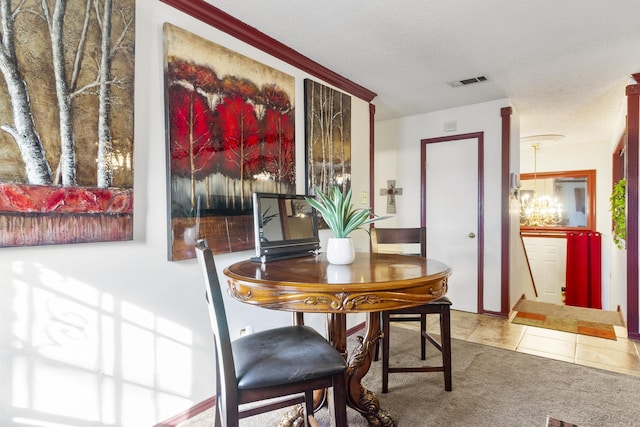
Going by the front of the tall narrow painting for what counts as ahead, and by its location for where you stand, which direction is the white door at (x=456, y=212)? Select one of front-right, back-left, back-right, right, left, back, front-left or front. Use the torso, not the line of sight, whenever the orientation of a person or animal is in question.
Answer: left

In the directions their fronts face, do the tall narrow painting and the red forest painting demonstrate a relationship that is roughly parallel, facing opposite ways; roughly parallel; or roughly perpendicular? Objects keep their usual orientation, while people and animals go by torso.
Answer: roughly parallel

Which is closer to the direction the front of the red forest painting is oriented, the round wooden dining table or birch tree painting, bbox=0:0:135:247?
the round wooden dining table

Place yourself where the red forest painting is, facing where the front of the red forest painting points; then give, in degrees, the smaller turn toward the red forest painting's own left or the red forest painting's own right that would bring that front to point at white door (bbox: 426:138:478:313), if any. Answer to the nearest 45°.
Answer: approximately 90° to the red forest painting's own left

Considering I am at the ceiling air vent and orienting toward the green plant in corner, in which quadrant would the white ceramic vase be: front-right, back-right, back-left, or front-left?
back-right

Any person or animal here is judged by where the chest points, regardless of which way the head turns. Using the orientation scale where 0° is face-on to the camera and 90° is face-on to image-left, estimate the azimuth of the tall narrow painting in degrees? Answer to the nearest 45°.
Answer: approximately 315°

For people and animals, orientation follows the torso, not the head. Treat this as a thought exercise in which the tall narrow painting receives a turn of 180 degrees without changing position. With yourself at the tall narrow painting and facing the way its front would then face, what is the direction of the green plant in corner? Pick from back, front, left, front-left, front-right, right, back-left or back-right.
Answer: back-right

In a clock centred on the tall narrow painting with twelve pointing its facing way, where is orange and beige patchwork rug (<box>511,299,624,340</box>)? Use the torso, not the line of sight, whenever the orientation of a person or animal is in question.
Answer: The orange and beige patchwork rug is roughly at 10 o'clock from the tall narrow painting.

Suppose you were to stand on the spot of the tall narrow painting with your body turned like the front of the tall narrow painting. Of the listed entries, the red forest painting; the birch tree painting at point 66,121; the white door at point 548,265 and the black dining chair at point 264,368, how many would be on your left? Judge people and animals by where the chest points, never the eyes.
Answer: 1

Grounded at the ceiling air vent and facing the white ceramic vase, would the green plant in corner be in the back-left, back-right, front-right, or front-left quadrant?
back-left

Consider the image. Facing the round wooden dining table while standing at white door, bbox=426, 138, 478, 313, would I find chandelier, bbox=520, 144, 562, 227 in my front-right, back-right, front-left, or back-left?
back-left

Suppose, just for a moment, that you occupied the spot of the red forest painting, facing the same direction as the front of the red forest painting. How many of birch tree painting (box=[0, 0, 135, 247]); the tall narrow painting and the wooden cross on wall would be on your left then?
2

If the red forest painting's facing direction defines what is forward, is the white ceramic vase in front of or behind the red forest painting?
in front

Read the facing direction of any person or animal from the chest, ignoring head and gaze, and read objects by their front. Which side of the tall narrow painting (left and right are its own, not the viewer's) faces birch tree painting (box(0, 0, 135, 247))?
right

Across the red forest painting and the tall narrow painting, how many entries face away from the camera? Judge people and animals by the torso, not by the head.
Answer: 0

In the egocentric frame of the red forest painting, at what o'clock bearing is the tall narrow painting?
The tall narrow painting is roughly at 9 o'clock from the red forest painting.

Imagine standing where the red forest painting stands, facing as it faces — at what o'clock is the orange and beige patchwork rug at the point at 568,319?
The orange and beige patchwork rug is roughly at 10 o'clock from the red forest painting.
